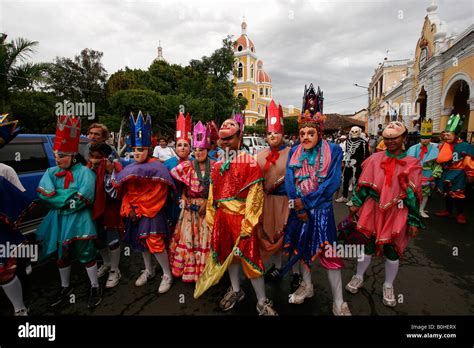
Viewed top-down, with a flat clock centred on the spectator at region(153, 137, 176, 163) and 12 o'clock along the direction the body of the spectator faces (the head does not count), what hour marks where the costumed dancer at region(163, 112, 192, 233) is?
The costumed dancer is roughly at 12 o'clock from the spectator.

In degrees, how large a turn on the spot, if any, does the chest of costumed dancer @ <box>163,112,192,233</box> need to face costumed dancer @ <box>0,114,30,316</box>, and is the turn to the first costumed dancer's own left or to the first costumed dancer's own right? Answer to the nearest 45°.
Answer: approximately 45° to the first costumed dancer's own right

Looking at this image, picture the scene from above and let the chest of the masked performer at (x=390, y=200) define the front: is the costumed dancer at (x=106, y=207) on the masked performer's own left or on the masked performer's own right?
on the masked performer's own right

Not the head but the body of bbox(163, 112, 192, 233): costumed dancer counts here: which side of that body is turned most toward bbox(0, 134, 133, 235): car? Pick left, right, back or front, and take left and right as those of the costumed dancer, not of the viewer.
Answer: right

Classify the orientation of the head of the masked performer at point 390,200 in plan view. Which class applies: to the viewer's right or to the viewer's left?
to the viewer's left

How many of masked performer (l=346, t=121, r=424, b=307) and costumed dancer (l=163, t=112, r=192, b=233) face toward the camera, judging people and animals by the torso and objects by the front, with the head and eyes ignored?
2

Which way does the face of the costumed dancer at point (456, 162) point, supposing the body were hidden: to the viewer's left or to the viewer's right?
to the viewer's left

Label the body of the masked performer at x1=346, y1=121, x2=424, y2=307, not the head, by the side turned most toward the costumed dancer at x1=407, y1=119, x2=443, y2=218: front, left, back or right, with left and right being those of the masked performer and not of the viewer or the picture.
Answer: back

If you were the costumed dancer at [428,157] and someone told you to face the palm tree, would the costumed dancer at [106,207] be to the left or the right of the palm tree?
left

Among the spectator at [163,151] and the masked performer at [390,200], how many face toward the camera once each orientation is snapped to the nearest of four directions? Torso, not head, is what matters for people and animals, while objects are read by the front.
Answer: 2

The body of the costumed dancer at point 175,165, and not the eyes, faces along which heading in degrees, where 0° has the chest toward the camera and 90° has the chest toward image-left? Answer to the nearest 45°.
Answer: approximately 0°
